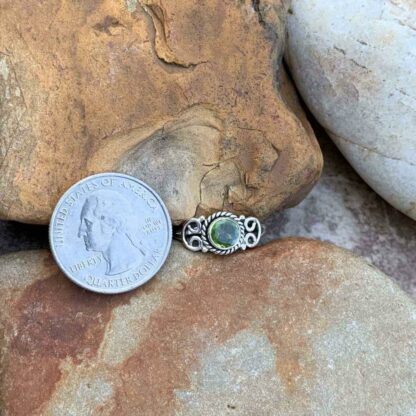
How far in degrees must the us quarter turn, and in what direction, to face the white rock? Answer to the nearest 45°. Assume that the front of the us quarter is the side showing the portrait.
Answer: approximately 135° to its left

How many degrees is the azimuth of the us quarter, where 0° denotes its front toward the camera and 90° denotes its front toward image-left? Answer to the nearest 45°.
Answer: approximately 0°
